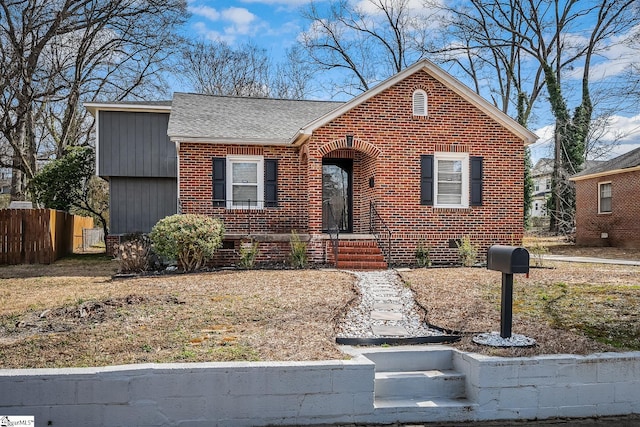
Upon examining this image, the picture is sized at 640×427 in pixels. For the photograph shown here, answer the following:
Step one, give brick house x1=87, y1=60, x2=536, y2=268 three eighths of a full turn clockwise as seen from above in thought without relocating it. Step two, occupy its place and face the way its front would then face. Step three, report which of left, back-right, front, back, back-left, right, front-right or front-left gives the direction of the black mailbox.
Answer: back-left

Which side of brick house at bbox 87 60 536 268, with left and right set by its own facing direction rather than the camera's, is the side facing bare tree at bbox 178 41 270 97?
back

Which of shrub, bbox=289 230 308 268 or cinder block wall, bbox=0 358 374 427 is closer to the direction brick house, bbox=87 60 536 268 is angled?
the cinder block wall

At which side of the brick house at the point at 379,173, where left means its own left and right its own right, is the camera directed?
front

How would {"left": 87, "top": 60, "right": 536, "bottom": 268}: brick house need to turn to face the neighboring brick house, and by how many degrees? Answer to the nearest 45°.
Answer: approximately 135° to its left

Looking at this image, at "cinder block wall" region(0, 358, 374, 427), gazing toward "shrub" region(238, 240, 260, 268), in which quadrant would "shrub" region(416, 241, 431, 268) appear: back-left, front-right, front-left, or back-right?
front-right

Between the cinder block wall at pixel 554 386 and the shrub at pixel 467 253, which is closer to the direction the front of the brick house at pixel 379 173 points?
the cinder block wall

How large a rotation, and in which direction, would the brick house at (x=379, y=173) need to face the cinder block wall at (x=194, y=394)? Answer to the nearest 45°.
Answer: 0° — it already faces it

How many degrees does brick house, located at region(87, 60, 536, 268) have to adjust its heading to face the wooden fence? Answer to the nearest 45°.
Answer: approximately 90° to its right

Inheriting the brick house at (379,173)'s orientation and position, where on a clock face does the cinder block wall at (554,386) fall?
The cinder block wall is roughly at 12 o'clock from the brick house.

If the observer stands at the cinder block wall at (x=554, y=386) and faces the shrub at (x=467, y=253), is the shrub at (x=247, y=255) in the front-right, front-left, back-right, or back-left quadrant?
front-left

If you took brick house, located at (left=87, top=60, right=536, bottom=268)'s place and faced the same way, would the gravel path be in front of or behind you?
in front

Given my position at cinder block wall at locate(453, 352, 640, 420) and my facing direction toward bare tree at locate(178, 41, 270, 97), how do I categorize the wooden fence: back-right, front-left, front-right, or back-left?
front-left
